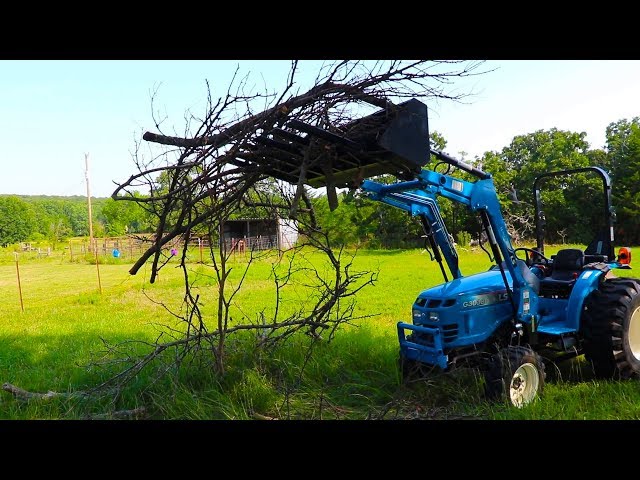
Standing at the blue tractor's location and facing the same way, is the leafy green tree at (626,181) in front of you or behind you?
behind

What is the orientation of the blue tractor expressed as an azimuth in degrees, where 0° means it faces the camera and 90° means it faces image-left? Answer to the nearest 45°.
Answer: approximately 45°
